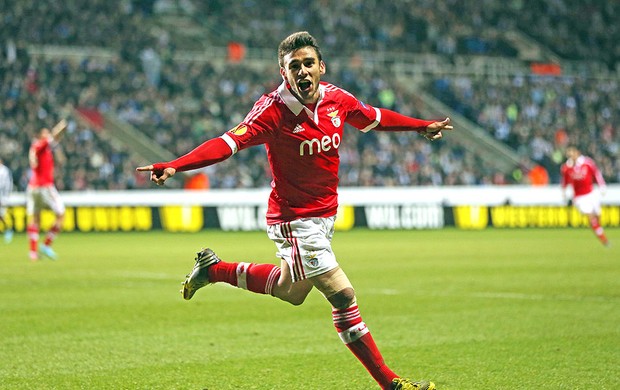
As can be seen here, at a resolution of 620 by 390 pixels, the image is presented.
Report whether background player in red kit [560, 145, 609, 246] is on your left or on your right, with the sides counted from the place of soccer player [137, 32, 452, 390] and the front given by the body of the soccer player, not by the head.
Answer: on your left

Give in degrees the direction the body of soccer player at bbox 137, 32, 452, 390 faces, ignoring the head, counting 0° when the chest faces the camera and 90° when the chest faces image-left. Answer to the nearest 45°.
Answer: approximately 315°

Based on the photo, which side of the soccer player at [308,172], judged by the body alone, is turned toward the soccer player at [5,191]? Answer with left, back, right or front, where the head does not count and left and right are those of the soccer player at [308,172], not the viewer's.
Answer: back
